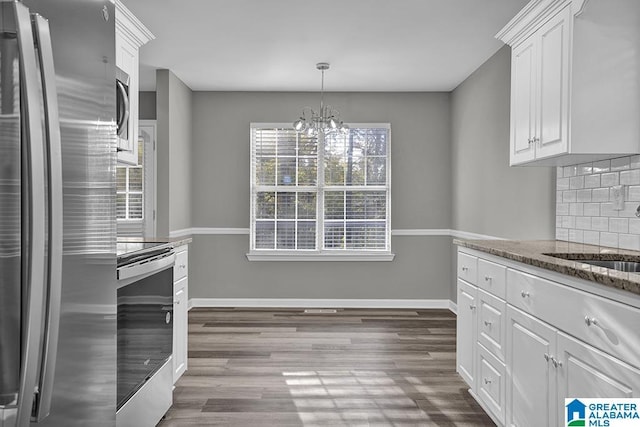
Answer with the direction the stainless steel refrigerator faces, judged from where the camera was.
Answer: facing the viewer and to the right of the viewer

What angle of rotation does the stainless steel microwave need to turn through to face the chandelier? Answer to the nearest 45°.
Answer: approximately 90° to its left

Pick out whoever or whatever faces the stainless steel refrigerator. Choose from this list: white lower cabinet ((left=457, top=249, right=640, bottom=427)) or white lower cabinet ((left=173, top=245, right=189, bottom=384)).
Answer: white lower cabinet ((left=457, top=249, right=640, bottom=427))

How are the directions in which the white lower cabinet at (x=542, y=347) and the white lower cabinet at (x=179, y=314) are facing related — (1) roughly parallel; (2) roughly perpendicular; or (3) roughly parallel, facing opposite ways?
roughly parallel, facing opposite ways

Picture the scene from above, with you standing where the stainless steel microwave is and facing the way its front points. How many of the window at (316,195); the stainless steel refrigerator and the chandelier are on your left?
2

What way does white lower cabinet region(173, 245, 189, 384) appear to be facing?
to the viewer's right

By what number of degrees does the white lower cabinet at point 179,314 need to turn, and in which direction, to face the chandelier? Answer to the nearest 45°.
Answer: approximately 45° to its left

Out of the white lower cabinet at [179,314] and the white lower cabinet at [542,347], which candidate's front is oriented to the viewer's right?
the white lower cabinet at [179,314]

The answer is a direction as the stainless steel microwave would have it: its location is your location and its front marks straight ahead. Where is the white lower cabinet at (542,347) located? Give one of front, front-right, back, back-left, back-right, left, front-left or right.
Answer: front

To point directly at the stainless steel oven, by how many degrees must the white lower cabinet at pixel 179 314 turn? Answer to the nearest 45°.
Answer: approximately 90° to its right

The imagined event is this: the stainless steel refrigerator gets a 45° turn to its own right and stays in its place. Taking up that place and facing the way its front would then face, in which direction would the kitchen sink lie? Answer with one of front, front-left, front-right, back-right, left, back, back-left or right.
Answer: left

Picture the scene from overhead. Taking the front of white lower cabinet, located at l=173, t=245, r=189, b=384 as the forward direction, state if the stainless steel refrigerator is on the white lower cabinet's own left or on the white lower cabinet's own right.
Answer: on the white lower cabinet's own right

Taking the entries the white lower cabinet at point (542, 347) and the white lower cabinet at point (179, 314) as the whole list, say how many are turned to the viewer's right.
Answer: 1
